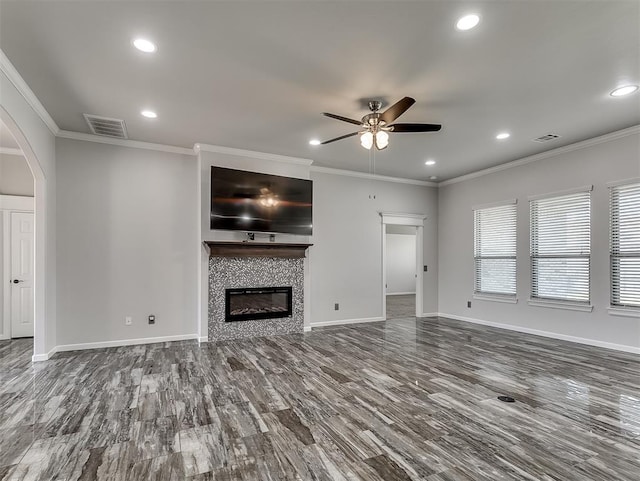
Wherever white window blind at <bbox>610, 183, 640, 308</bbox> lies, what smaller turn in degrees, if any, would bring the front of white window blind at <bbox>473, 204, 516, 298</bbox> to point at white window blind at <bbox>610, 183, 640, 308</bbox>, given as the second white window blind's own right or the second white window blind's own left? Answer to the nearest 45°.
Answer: approximately 90° to the second white window blind's own left

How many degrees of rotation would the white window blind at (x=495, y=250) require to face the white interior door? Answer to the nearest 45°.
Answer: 0° — it already faces it

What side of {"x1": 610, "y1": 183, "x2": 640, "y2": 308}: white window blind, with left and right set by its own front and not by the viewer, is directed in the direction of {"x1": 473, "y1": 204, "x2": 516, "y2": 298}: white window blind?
right

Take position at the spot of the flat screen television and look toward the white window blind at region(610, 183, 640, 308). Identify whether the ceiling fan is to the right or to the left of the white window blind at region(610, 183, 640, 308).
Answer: right

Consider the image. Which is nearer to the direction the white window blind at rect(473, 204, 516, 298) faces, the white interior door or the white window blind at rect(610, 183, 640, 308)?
the white interior door

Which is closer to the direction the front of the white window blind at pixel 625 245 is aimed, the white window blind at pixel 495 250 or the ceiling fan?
the ceiling fan

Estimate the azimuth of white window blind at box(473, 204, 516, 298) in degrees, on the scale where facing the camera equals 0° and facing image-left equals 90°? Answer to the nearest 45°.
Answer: approximately 45°

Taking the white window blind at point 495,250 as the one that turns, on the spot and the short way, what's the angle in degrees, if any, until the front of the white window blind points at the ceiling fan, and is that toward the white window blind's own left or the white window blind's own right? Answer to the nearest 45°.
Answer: approximately 45° to the white window blind's own left

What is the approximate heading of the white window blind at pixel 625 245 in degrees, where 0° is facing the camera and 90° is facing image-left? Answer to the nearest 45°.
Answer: approximately 45°
